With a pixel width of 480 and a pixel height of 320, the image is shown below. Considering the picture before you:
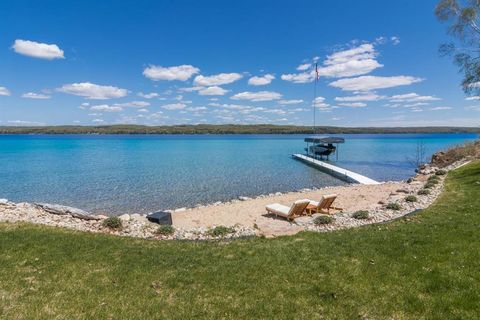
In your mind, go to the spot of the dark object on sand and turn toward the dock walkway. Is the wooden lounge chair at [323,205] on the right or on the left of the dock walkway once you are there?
right

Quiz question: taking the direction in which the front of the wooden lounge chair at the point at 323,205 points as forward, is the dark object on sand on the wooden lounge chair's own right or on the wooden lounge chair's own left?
on the wooden lounge chair's own left

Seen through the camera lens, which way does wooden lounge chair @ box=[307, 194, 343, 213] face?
facing away from the viewer and to the left of the viewer

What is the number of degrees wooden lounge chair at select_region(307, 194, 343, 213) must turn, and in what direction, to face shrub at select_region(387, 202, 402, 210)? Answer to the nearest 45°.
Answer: approximately 135° to its right

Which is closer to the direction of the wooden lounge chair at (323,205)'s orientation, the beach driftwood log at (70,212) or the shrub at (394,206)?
the beach driftwood log

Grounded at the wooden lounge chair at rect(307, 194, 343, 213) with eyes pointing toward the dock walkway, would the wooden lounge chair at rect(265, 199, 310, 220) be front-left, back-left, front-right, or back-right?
back-left

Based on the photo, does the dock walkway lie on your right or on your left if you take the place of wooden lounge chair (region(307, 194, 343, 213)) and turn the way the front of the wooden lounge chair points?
on your right

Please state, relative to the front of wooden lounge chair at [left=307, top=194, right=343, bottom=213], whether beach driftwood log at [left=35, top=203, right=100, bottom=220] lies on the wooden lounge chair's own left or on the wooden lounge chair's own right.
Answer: on the wooden lounge chair's own left

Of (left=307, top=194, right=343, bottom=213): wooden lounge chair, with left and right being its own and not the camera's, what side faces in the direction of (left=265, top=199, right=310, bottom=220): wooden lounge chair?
left
